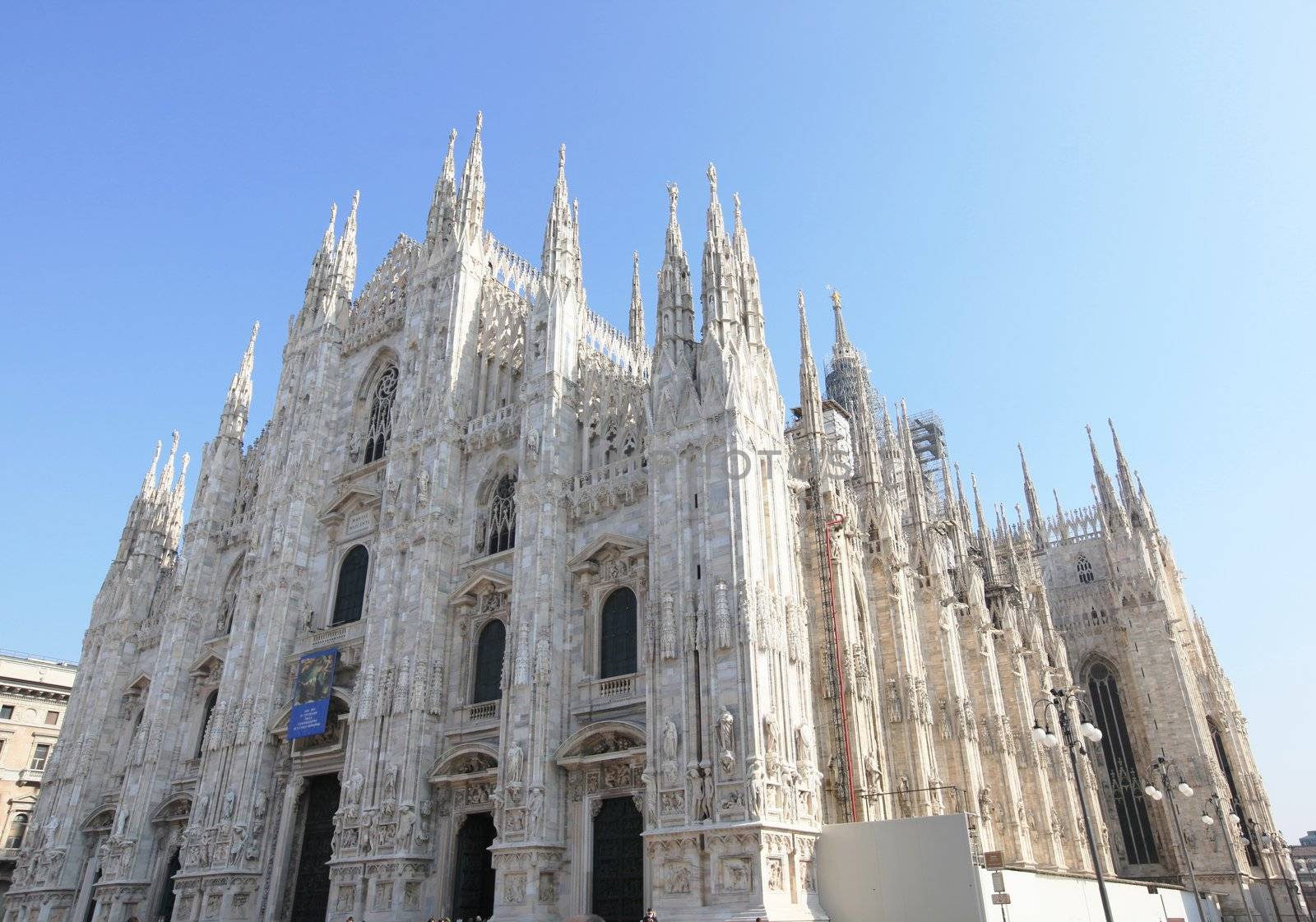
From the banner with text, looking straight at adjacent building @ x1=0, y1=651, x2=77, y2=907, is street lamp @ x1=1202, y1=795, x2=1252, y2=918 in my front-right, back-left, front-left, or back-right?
back-right

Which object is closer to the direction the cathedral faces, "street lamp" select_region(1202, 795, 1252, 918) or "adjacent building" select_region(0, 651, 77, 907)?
the adjacent building

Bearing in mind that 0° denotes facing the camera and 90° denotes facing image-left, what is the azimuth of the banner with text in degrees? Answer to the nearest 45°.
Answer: approximately 45°

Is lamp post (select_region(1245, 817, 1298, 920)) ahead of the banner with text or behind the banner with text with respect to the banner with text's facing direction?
behind

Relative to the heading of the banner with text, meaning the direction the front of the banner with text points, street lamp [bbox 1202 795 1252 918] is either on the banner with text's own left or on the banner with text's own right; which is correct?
on the banner with text's own left

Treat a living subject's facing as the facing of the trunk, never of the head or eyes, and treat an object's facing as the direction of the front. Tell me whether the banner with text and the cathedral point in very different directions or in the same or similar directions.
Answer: same or similar directions

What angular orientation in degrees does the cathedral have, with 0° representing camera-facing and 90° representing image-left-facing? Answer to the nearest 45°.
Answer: approximately 45°

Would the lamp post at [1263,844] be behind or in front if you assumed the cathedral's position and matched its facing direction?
behind

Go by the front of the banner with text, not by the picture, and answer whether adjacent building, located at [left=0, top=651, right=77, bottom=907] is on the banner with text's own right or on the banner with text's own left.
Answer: on the banner with text's own right

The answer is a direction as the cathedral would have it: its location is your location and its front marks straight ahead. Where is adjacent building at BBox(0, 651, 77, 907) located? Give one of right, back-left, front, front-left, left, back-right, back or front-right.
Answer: right

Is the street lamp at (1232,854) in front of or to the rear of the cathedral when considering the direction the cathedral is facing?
to the rear
